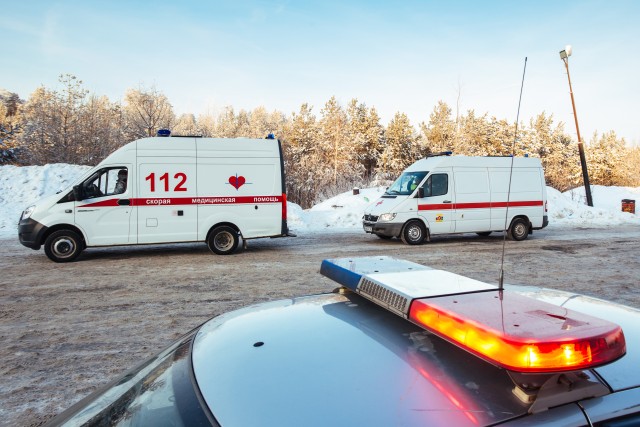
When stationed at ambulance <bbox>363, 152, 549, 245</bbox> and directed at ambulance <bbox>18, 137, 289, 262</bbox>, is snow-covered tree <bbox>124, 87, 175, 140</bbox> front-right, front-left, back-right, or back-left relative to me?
front-right

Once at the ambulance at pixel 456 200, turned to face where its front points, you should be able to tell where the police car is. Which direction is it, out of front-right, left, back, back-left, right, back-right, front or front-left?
front-left

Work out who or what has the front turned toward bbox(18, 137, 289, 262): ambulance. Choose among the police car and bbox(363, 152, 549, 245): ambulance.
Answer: bbox(363, 152, 549, 245): ambulance

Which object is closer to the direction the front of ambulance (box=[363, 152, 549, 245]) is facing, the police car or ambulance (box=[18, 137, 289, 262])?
the ambulance

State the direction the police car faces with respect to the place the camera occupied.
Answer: facing the viewer and to the left of the viewer

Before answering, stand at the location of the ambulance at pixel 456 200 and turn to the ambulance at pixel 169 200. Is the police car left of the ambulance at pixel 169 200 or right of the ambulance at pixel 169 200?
left

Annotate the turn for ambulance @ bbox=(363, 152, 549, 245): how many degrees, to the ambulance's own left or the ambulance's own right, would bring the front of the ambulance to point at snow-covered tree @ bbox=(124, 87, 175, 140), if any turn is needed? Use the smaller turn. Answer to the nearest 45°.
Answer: approximately 90° to the ambulance's own right

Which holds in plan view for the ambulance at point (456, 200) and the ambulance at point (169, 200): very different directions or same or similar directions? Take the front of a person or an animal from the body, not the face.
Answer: same or similar directions

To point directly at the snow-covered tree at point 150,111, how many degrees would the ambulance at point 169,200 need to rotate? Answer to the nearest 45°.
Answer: approximately 90° to its right

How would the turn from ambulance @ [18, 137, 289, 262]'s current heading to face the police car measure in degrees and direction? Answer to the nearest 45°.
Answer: approximately 90° to its left

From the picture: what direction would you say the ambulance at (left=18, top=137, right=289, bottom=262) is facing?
to the viewer's left
